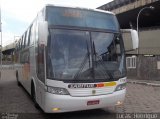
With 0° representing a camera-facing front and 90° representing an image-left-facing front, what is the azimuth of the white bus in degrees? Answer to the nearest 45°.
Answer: approximately 315°
